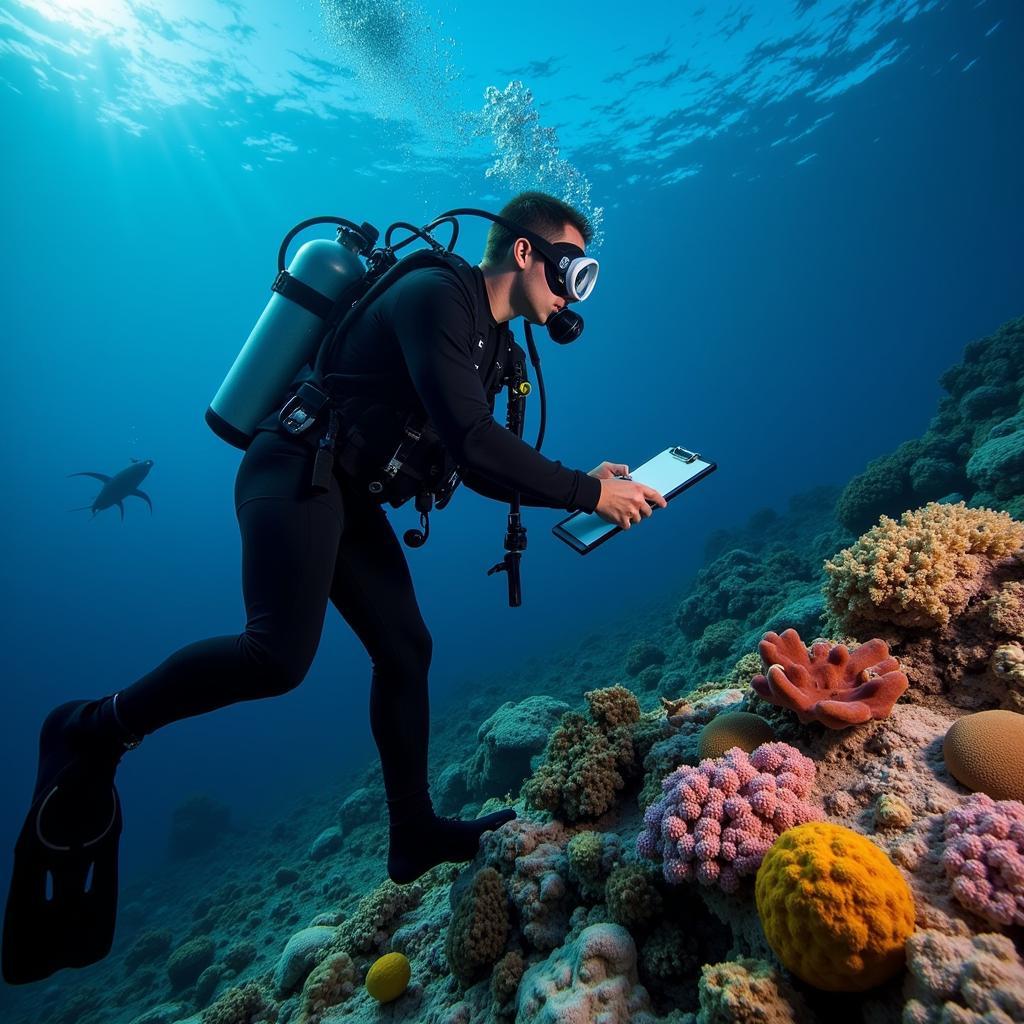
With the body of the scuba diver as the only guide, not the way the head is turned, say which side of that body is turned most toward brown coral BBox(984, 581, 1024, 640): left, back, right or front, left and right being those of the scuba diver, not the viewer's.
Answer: front

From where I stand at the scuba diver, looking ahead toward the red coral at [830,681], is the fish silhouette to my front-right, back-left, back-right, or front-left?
back-left

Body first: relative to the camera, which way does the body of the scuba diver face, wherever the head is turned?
to the viewer's right

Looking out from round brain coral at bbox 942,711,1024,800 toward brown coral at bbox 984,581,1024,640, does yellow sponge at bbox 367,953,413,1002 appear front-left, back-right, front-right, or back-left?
back-left

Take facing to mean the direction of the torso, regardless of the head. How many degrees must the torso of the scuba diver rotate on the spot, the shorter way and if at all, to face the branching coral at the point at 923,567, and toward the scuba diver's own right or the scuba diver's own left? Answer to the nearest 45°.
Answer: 0° — they already face it

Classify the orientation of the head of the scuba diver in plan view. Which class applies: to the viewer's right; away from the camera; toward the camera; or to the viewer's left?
to the viewer's right

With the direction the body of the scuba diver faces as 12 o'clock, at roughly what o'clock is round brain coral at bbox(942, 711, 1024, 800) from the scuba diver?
The round brain coral is roughly at 1 o'clock from the scuba diver.
